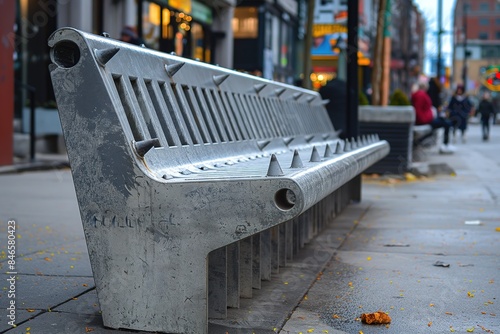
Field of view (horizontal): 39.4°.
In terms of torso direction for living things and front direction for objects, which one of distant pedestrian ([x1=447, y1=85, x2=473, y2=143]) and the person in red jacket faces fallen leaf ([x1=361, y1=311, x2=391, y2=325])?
the distant pedestrian

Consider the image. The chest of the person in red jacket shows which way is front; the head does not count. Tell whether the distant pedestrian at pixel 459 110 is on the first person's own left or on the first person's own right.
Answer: on the first person's own left

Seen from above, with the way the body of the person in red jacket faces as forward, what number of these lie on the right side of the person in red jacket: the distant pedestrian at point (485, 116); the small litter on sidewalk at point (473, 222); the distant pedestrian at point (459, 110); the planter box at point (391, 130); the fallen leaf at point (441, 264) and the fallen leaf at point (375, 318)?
4

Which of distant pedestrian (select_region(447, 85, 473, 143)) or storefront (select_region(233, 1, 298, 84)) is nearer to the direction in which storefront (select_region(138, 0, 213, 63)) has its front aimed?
the distant pedestrian

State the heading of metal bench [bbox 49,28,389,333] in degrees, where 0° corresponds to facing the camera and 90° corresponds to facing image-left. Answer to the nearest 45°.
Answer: approximately 315°

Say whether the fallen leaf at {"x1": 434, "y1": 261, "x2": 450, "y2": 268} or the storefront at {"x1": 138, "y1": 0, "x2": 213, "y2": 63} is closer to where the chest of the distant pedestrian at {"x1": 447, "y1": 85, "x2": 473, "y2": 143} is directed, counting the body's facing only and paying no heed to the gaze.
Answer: the fallen leaf

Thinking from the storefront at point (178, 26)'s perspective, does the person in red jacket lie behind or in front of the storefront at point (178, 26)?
in front

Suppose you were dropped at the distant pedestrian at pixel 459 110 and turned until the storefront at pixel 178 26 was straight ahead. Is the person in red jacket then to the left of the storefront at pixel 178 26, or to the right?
left

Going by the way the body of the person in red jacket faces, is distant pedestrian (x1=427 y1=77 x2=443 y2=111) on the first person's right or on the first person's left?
on the first person's left

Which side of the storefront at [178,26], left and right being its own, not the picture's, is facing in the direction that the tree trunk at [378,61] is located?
front

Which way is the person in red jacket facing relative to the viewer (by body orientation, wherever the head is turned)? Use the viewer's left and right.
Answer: facing to the right of the viewer
